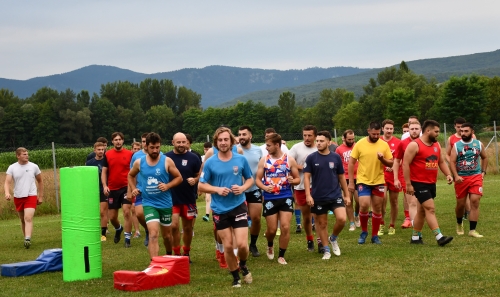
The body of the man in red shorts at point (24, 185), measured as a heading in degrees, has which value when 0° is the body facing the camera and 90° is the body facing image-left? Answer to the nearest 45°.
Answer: approximately 0°

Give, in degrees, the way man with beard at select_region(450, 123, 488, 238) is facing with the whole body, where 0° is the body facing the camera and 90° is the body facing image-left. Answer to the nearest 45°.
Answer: approximately 0°

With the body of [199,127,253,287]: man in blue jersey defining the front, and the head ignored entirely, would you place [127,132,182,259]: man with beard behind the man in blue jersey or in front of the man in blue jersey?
behind

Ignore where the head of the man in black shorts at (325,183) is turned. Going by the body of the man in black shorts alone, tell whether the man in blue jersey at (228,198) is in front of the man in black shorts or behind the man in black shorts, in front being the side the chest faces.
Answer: in front

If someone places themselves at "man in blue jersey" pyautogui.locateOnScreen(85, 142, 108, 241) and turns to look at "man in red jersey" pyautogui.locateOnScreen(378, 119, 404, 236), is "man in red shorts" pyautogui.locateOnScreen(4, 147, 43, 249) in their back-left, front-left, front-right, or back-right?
back-right

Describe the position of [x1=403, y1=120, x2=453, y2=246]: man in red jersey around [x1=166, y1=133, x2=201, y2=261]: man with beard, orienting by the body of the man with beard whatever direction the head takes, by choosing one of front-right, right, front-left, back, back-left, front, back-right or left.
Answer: left

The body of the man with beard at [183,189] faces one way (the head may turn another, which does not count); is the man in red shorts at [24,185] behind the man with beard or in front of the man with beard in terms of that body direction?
behind
